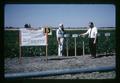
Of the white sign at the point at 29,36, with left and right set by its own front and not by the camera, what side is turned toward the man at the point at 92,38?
left

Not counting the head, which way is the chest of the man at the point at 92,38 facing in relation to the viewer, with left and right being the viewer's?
facing the viewer and to the left of the viewer

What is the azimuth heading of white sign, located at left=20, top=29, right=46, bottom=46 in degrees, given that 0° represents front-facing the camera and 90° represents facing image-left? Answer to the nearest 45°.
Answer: approximately 0°

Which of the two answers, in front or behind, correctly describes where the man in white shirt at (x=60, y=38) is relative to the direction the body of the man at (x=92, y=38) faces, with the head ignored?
in front

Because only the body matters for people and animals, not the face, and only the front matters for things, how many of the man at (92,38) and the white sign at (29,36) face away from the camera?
0

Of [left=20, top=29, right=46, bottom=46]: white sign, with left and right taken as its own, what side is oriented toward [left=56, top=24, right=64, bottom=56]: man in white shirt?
left
